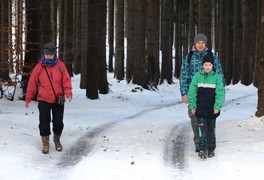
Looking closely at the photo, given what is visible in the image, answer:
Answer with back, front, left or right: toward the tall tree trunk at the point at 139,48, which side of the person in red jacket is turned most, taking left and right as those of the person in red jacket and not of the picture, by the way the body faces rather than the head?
back

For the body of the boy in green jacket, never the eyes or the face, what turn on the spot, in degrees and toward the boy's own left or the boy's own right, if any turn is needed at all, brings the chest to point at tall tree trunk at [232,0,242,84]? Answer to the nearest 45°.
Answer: approximately 180°

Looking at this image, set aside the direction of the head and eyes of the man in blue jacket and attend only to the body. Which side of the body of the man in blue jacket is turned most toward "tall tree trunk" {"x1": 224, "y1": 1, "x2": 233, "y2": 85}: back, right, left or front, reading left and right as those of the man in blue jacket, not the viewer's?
back

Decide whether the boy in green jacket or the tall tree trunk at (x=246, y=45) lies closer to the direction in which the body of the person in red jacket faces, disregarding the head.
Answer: the boy in green jacket

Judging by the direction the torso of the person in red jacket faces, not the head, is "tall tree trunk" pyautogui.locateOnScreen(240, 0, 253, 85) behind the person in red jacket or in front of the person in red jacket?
behind

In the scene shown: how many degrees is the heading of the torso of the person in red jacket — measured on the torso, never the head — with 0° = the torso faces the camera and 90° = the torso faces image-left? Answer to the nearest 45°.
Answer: approximately 0°

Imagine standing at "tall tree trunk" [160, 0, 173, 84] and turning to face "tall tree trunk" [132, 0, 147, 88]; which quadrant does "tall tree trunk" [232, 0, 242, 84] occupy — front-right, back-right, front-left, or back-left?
back-left

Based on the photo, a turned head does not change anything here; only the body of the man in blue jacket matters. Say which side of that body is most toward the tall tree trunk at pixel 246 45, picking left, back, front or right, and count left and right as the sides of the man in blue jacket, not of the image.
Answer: back

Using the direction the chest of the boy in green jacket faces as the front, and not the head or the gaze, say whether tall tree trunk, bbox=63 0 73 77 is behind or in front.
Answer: behind

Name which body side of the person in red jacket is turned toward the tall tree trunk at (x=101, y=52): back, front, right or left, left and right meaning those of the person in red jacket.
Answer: back

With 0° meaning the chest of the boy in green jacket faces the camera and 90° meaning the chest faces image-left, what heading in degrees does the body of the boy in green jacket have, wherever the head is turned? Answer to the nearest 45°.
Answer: approximately 0°

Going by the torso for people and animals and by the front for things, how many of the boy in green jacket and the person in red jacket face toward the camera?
2
